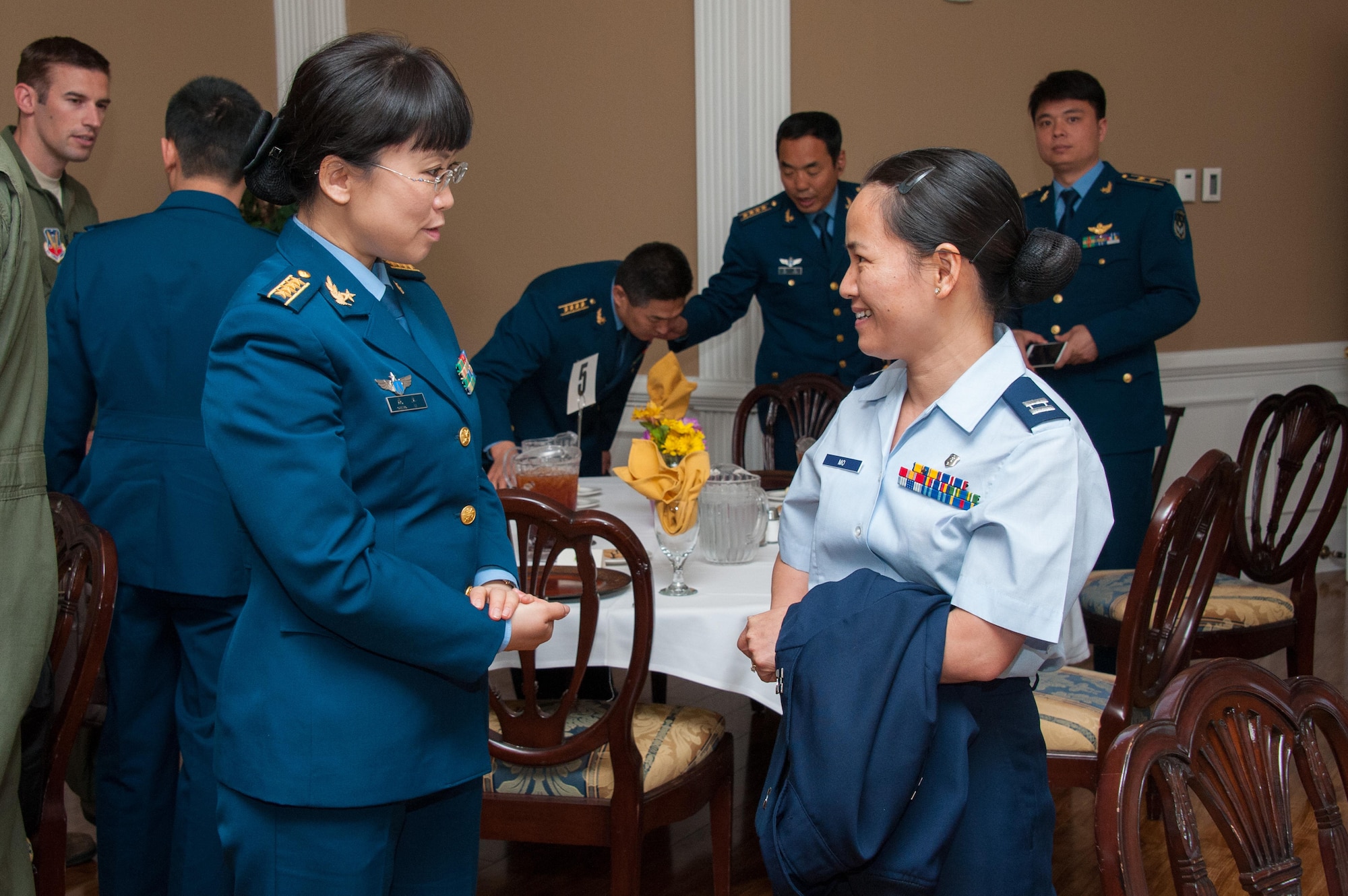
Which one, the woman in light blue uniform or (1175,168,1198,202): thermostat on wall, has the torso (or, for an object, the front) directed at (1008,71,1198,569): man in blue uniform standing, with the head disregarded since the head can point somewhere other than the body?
the thermostat on wall

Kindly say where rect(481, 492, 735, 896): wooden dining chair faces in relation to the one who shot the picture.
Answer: facing away from the viewer and to the right of the viewer

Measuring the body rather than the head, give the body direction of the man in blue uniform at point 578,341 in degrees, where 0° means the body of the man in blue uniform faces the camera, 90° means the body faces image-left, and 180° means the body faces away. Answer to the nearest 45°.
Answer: approximately 315°

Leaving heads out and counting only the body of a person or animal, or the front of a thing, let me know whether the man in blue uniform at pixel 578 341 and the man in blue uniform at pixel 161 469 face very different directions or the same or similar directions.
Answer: very different directions

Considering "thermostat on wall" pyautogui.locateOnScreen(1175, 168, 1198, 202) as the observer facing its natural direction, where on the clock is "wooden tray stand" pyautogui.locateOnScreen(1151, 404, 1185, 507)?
The wooden tray stand is roughly at 12 o'clock from the thermostat on wall.
